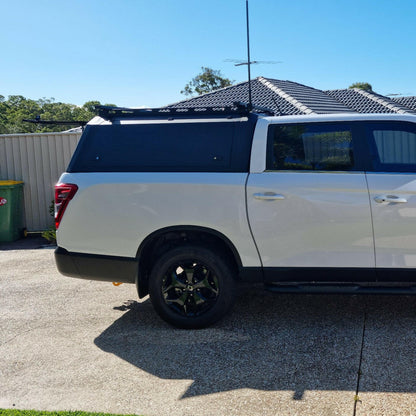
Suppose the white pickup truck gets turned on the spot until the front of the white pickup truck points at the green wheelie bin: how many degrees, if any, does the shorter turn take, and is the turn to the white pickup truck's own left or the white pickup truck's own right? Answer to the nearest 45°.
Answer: approximately 135° to the white pickup truck's own left

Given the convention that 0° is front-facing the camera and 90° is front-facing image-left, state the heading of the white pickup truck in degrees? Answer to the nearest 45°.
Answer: approximately 270°

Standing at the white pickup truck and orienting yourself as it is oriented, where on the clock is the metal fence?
The metal fence is roughly at 8 o'clock from the white pickup truck.
